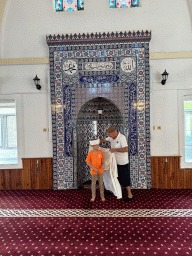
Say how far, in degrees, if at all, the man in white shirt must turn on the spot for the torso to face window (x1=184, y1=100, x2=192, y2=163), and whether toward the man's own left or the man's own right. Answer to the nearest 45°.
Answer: approximately 180°

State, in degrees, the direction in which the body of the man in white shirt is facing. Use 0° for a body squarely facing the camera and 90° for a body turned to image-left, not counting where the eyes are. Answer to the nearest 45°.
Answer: approximately 45°

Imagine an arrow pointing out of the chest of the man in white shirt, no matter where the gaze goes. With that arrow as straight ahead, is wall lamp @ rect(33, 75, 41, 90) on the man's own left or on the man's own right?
on the man's own right
